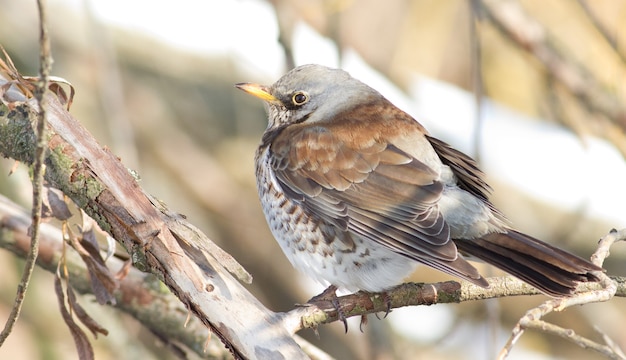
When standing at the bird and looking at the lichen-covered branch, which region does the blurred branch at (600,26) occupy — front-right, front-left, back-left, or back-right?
back-right

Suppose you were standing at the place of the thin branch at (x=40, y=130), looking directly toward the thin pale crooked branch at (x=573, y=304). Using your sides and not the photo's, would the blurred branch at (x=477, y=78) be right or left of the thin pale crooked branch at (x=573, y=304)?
left

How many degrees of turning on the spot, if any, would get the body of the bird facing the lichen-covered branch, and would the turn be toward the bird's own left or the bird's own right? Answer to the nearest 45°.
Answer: approximately 45° to the bird's own left

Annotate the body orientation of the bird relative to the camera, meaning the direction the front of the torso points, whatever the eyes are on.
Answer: to the viewer's left
